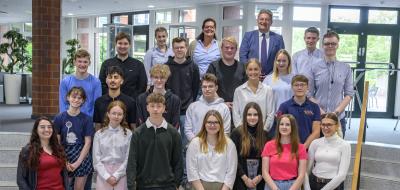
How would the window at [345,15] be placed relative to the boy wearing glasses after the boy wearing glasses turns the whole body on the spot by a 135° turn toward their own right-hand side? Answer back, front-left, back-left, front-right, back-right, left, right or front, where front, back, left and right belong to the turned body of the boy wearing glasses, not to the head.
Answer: front-right

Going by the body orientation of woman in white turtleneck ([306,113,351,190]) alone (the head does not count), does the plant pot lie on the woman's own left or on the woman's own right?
on the woman's own right

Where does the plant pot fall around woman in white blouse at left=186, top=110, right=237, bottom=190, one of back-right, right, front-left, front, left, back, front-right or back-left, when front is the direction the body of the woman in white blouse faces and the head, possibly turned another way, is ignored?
back-right

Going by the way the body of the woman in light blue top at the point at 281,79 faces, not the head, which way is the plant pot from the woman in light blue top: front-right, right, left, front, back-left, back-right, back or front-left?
back-right

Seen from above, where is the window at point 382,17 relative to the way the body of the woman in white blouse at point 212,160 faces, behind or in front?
behind

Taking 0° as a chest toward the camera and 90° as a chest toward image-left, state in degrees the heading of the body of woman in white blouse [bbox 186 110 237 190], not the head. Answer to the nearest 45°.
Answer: approximately 0°
